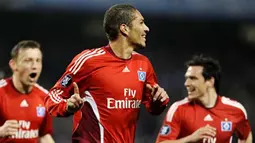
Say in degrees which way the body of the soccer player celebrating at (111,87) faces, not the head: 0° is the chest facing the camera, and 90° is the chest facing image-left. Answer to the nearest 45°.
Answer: approximately 315°

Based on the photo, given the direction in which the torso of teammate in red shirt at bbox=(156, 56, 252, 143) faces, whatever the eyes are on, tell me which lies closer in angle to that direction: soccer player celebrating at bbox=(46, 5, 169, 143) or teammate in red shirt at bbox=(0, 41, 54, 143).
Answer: the soccer player celebrating

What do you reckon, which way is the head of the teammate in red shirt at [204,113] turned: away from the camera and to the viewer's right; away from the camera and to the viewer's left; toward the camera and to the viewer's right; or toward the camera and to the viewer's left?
toward the camera and to the viewer's left

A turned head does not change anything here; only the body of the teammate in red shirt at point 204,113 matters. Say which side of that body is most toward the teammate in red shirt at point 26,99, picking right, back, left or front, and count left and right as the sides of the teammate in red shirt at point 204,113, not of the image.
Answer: right

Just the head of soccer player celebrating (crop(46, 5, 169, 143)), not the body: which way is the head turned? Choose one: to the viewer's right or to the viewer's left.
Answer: to the viewer's right

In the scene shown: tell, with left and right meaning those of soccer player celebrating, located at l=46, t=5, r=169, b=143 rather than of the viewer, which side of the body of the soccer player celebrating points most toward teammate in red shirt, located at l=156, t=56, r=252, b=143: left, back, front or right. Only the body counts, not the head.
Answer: left
